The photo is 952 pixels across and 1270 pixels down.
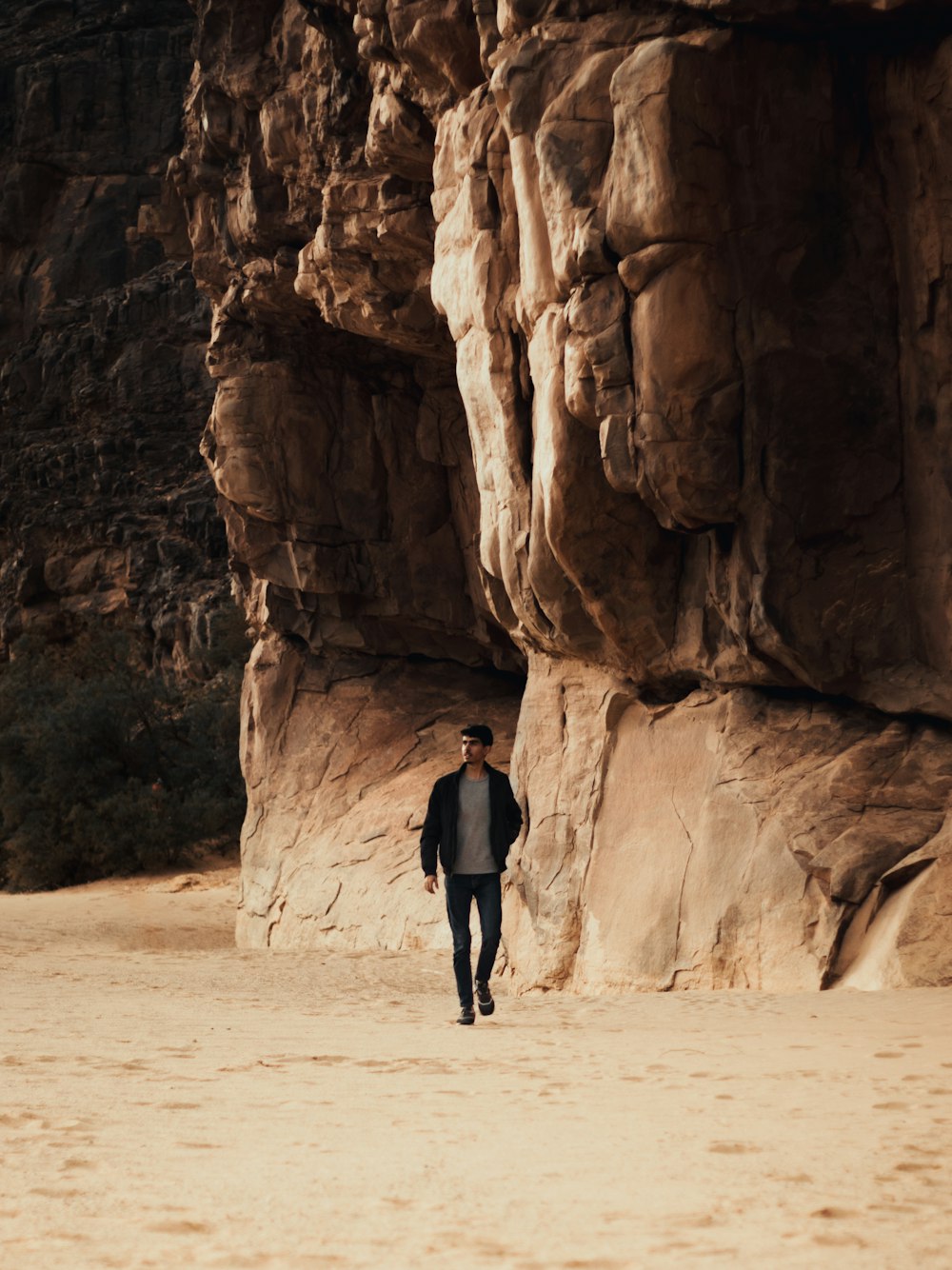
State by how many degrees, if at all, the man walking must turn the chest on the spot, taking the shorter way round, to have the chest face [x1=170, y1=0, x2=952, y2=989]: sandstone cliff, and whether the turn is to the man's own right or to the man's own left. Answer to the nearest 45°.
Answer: approximately 135° to the man's own left

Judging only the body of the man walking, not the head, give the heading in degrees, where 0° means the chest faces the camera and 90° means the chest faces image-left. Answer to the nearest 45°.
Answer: approximately 0°
